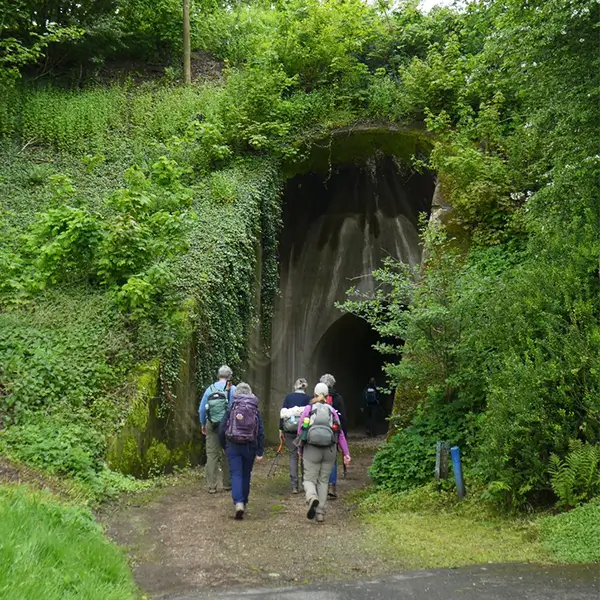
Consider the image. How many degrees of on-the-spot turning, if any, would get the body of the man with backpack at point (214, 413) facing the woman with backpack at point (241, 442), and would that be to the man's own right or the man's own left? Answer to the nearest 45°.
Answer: approximately 180°

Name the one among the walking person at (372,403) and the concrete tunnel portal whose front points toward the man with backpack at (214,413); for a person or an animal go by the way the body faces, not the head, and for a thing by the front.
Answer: the concrete tunnel portal

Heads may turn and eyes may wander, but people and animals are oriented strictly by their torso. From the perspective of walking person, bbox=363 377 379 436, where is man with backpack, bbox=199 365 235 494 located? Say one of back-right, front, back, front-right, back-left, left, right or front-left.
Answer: back

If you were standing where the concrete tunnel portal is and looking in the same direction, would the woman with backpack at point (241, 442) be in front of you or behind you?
in front

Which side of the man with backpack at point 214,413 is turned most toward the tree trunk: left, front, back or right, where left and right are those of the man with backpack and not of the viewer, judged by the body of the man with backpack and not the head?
front

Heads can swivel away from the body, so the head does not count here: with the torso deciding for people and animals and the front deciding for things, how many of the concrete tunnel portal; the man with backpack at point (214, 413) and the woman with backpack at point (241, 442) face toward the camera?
1

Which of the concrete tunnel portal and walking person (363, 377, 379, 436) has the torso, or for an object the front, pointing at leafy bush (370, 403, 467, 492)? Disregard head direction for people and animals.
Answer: the concrete tunnel portal

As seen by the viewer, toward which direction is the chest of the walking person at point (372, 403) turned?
away from the camera

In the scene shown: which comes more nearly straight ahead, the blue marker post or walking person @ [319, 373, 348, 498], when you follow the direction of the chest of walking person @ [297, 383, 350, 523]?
the walking person

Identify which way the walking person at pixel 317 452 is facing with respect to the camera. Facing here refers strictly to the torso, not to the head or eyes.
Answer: away from the camera

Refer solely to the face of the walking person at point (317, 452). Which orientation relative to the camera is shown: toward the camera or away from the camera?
away from the camera

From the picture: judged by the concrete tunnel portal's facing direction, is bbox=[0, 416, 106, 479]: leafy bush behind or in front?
in front

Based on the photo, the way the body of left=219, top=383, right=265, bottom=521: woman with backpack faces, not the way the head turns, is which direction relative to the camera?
away from the camera
